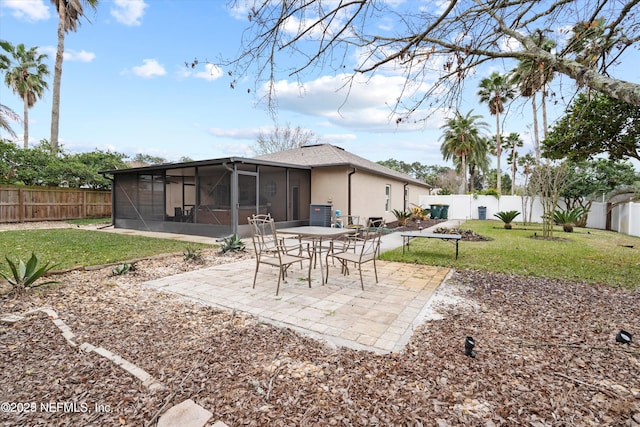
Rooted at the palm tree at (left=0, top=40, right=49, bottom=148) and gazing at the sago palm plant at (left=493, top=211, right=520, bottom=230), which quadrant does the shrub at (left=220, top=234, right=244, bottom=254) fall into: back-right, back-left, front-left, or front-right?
front-right

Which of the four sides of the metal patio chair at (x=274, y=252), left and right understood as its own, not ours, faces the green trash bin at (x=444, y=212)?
front

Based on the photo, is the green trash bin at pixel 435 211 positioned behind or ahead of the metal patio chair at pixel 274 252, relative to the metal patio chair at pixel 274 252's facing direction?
ahead

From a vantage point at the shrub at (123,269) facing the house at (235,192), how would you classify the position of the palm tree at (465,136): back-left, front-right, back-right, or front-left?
front-right

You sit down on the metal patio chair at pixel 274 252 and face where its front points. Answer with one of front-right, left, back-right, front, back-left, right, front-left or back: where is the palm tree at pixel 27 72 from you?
left

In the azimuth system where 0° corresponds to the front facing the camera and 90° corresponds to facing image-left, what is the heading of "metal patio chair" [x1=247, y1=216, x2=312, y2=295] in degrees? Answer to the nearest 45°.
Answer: approximately 225°

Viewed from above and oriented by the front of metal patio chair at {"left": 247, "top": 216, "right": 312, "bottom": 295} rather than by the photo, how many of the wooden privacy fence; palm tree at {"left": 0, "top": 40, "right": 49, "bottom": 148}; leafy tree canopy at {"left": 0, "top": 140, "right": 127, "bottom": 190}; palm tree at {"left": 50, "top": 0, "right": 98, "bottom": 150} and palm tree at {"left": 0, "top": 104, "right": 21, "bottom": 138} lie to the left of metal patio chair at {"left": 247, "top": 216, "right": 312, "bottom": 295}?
5

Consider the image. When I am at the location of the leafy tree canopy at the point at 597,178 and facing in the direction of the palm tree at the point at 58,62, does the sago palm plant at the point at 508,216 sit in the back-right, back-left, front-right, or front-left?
front-left

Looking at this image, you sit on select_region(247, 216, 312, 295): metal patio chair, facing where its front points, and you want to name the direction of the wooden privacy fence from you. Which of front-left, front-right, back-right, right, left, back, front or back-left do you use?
left

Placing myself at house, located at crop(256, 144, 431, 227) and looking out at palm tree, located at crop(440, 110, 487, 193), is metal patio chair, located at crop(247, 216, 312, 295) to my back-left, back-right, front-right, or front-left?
back-right

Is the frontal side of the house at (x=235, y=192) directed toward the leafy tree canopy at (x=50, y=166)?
no

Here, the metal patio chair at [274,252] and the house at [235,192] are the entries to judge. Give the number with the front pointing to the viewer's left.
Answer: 0

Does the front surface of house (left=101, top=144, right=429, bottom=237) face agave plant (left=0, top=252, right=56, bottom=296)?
no

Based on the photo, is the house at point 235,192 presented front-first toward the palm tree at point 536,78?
no
